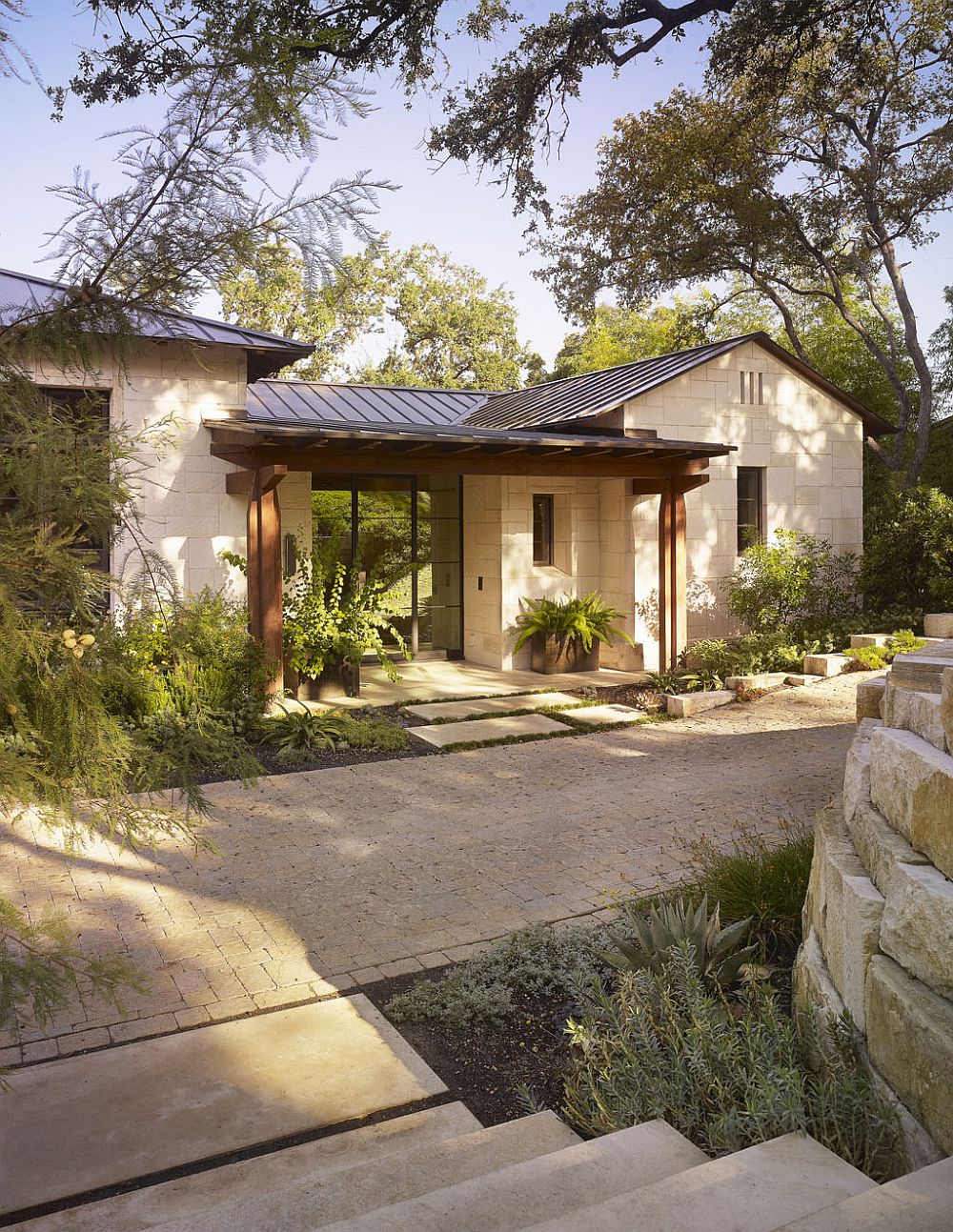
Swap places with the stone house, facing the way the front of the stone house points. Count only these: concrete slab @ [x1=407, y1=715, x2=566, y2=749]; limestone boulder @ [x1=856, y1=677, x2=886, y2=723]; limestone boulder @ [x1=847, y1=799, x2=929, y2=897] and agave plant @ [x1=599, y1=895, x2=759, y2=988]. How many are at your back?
0

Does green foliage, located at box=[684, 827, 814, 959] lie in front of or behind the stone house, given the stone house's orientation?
in front

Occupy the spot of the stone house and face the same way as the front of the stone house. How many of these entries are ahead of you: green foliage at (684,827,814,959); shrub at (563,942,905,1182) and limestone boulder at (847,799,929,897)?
3

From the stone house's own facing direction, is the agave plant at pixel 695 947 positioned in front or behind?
in front

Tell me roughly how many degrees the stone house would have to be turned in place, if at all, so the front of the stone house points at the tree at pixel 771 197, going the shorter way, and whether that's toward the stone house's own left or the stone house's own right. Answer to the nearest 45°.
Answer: approximately 135° to the stone house's own left

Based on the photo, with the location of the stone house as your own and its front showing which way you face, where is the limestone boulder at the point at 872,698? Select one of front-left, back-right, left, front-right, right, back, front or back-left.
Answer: front

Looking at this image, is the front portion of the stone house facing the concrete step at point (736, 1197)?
yes

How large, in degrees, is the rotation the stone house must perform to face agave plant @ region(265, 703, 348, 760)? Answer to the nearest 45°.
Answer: approximately 45° to its right

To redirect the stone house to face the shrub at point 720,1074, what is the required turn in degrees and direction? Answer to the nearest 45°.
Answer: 0° — it already faces it

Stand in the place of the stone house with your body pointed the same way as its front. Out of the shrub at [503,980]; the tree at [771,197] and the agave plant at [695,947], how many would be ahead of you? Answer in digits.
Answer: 2

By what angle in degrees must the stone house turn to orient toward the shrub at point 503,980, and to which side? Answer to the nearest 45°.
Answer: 0° — it already faces it

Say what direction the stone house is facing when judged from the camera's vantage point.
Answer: facing the viewer

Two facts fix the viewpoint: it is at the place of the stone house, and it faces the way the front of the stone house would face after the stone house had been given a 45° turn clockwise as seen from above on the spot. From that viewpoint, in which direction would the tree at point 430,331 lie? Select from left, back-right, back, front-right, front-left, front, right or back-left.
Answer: back-right

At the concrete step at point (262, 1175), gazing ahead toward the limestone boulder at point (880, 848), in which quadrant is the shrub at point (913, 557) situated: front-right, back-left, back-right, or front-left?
front-left

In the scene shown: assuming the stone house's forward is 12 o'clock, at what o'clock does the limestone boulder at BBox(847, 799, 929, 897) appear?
The limestone boulder is roughly at 12 o'clock from the stone house.
